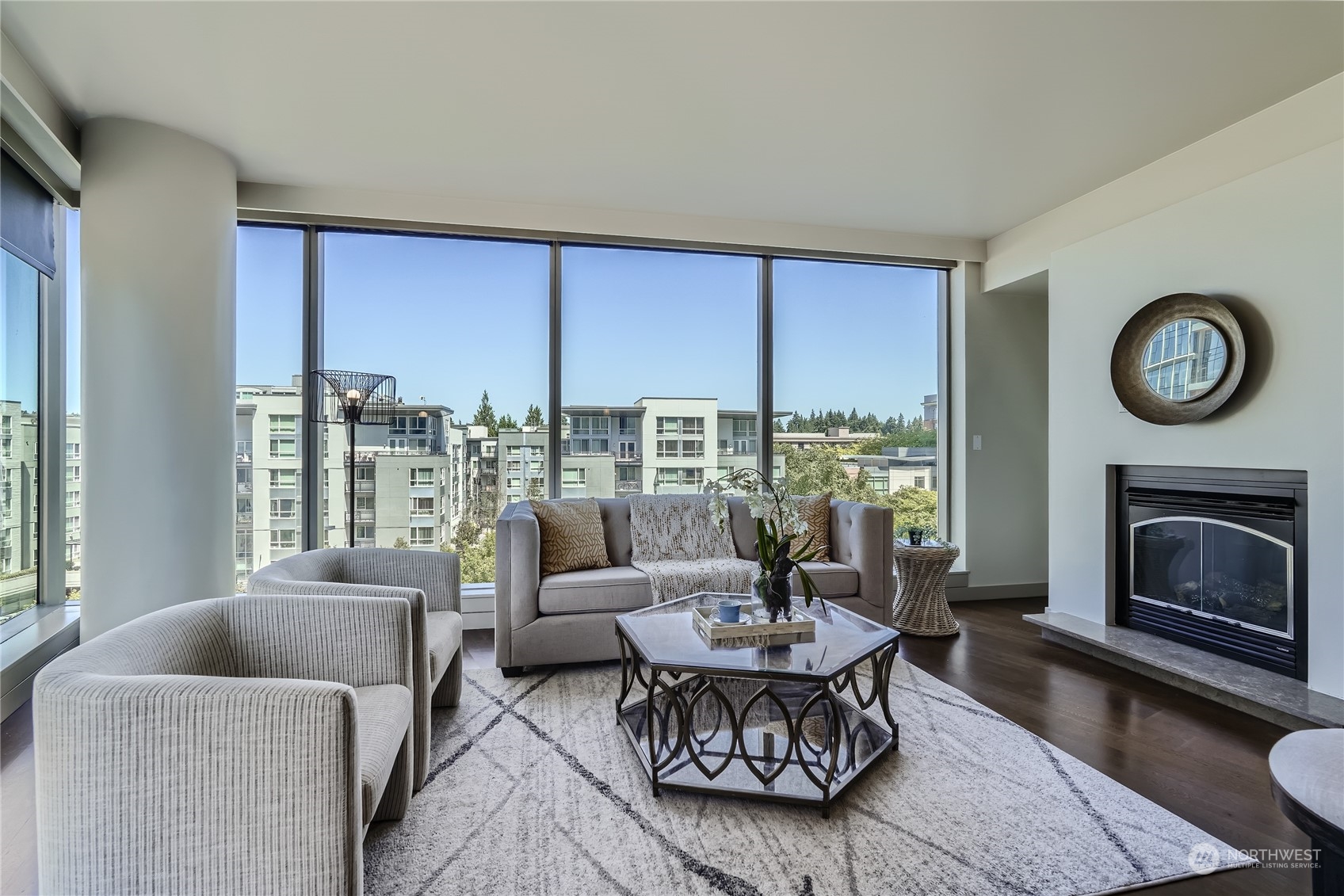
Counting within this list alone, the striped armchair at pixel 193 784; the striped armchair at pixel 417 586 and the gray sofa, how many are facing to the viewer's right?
2

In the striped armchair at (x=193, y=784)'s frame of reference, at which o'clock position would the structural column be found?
The structural column is roughly at 9 o'clock from the striped armchair.

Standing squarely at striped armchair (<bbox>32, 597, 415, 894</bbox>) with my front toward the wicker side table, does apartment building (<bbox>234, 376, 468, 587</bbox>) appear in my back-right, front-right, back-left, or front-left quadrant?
front-left

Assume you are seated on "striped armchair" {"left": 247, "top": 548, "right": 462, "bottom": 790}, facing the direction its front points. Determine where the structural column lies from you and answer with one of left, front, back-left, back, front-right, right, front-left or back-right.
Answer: back-left

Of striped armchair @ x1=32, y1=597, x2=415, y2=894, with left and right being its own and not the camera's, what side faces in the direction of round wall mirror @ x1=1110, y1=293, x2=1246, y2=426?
front

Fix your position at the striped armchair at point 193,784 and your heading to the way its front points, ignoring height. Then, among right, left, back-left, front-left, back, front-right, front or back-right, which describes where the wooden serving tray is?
front

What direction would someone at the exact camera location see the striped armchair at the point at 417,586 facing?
facing to the right of the viewer

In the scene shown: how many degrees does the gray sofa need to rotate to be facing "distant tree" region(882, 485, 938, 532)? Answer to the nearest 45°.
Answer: approximately 135° to its left

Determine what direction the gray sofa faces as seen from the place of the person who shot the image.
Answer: facing the viewer

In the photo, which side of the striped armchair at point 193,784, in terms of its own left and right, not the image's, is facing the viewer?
right

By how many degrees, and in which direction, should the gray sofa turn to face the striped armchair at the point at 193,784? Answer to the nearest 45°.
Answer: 0° — it already faces it

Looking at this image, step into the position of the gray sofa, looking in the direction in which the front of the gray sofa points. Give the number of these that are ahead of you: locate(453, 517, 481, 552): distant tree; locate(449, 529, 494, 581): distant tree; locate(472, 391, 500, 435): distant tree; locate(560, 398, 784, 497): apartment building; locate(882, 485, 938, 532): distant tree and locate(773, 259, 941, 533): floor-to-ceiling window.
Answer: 0

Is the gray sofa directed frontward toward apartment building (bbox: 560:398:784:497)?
no

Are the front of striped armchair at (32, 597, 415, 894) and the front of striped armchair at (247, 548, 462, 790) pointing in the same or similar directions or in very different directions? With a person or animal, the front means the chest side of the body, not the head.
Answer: same or similar directions

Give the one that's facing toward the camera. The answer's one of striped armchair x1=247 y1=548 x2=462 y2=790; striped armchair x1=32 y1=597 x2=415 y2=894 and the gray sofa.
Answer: the gray sofa

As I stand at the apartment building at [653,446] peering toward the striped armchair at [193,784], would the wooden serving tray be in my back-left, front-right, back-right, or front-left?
front-left
